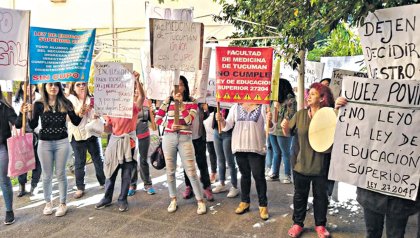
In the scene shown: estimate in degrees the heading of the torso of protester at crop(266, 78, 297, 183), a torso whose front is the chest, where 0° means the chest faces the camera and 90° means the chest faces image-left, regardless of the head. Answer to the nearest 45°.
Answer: approximately 45°

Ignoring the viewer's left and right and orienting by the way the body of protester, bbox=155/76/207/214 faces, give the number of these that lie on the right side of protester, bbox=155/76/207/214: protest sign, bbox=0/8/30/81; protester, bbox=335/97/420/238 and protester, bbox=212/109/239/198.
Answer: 1

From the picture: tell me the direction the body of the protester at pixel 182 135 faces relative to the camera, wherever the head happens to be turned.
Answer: toward the camera

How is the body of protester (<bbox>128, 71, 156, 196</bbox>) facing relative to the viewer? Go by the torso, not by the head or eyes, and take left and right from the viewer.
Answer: facing the viewer

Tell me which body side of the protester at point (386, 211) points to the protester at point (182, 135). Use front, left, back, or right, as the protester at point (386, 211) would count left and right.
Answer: right

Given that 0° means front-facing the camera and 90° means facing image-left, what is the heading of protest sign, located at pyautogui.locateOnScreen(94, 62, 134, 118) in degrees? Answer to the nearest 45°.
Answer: approximately 0°

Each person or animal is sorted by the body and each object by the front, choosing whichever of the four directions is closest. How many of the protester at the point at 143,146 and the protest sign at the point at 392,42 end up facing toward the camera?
2

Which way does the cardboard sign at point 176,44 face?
toward the camera

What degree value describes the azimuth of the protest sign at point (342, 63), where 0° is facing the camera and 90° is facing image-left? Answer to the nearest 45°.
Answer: approximately 0°

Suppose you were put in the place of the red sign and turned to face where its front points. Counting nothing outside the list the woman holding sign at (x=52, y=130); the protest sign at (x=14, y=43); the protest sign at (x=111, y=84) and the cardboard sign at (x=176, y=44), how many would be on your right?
4
